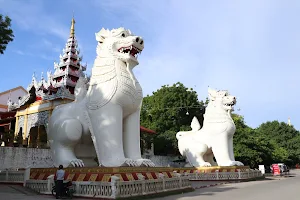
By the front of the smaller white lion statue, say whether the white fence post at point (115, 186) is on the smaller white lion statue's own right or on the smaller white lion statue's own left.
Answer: on the smaller white lion statue's own right

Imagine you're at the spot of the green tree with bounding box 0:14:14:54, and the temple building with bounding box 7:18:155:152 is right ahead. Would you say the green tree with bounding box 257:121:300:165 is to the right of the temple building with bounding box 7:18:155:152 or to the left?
right

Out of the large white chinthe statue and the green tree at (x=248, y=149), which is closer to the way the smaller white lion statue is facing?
the green tree

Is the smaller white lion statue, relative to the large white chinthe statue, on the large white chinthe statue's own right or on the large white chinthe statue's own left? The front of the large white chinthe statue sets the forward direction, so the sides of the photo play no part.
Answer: on the large white chinthe statue's own left

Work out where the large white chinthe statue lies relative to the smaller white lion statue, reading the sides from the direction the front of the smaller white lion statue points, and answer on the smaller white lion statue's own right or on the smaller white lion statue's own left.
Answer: on the smaller white lion statue's own right

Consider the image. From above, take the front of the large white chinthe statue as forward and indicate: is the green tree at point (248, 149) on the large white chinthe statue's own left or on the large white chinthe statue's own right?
on the large white chinthe statue's own left

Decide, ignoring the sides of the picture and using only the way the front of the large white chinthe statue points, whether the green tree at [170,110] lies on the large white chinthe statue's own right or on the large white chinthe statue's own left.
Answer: on the large white chinthe statue's own left

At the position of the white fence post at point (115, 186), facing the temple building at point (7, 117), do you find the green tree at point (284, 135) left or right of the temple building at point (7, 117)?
right

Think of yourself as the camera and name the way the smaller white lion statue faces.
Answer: facing to the right of the viewer
